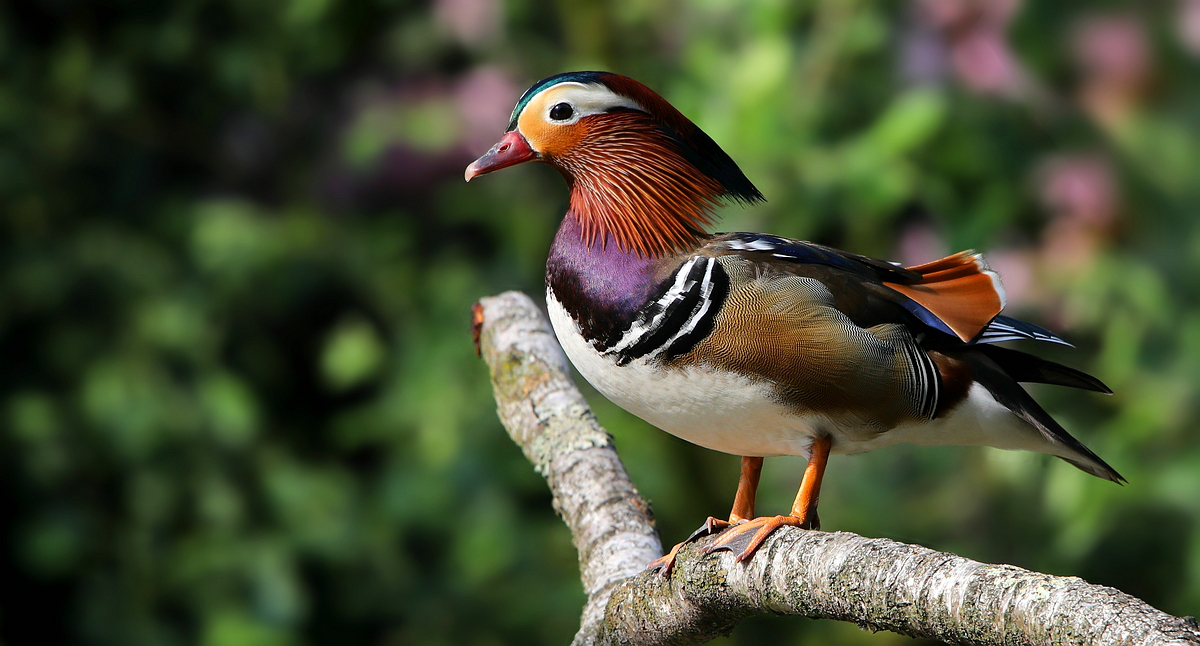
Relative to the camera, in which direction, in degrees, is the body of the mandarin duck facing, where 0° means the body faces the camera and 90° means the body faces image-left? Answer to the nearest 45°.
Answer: approximately 90°
